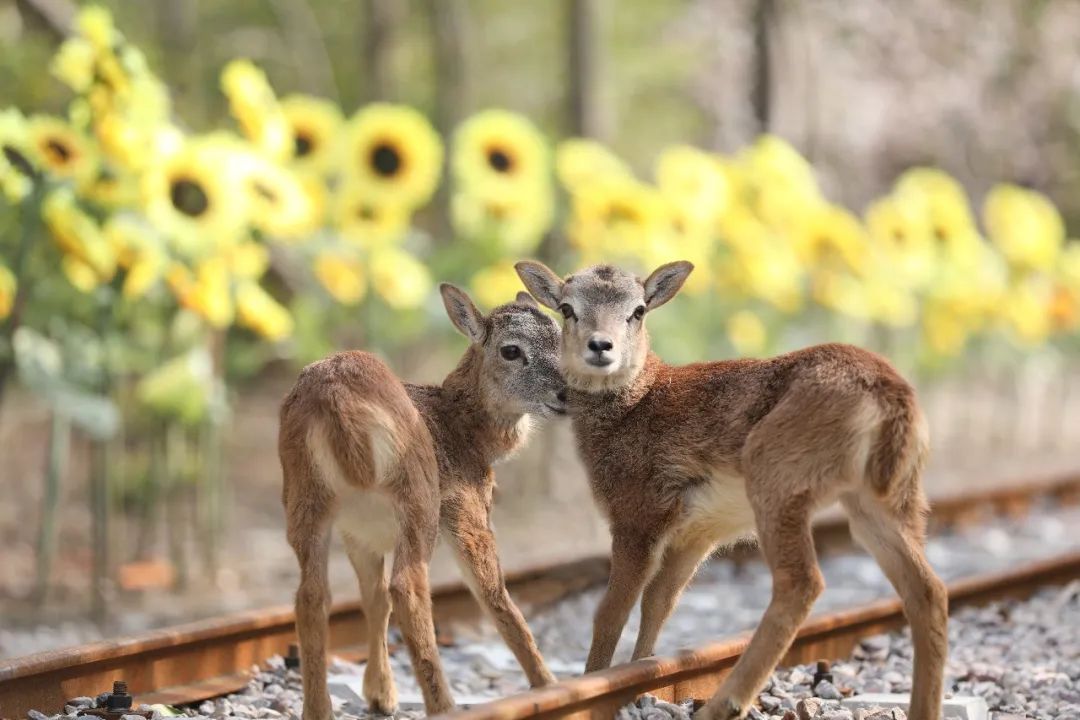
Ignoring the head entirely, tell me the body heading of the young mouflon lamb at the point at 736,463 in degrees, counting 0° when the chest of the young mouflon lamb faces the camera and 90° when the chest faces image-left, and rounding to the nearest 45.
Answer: approximately 135°

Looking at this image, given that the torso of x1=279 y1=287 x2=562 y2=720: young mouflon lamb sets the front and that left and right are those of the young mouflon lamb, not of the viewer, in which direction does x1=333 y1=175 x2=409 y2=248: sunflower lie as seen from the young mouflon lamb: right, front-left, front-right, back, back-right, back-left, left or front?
front-left

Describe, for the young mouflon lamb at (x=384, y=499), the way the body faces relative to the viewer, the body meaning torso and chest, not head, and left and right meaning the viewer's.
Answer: facing away from the viewer and to the right of the viewer

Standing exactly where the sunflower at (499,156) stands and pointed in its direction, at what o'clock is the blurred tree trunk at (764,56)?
The blurred tree trunk is roughly at 7 o'clock from the sunflower.

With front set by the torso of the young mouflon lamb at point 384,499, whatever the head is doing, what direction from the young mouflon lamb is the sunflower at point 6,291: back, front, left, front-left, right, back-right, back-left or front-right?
left

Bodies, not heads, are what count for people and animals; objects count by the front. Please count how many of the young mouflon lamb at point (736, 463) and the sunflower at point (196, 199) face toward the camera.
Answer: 1

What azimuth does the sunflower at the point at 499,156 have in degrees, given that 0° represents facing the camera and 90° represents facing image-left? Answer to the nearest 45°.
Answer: approximately 0°

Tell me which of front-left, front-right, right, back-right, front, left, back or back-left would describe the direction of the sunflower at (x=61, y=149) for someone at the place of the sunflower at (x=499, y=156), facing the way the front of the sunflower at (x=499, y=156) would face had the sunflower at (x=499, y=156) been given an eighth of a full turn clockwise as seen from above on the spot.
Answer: front

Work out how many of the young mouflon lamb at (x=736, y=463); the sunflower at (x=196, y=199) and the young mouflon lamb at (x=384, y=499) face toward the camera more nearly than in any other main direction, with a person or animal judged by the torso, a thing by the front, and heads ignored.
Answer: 1

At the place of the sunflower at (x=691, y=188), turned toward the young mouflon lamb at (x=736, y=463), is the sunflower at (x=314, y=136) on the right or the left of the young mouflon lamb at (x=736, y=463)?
right

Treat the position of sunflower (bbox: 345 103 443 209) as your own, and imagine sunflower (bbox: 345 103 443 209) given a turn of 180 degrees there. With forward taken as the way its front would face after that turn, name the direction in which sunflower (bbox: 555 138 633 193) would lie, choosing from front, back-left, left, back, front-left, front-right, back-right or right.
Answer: front-right

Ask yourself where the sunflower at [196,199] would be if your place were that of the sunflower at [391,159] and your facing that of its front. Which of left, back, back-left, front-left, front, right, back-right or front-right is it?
front-right
